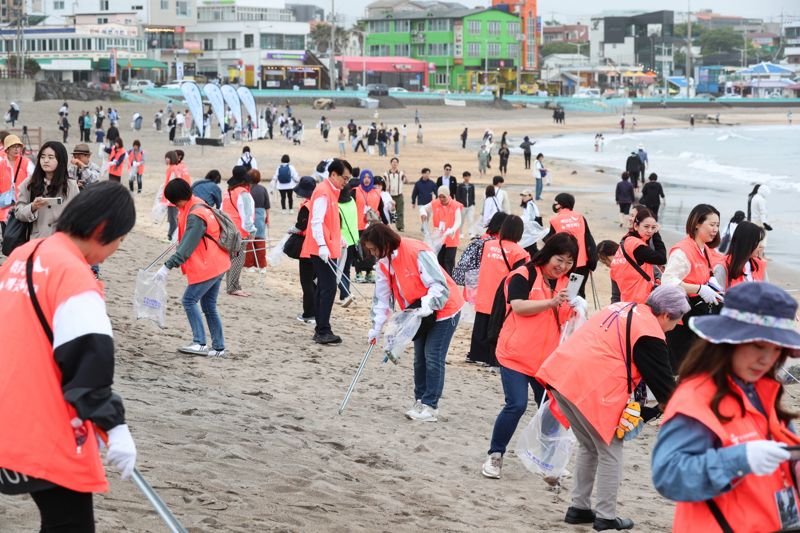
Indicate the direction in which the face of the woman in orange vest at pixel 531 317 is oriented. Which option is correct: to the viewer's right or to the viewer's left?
to the viewer's right

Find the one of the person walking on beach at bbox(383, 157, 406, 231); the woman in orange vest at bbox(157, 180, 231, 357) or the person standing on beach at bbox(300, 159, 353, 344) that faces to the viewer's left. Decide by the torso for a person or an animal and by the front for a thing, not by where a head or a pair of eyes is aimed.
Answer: the woman in orange vest

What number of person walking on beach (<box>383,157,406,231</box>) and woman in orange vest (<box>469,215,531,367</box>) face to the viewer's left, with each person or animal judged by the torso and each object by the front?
0

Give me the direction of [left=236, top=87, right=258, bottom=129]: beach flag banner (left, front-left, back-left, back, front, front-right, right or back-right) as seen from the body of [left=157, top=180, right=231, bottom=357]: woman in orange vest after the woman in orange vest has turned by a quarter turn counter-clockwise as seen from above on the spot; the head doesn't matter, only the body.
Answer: back

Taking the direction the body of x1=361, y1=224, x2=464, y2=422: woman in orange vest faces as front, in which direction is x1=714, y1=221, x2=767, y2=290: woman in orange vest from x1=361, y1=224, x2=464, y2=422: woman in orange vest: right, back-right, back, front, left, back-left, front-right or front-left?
back-left

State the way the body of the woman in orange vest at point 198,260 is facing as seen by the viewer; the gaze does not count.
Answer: to the viewer's left

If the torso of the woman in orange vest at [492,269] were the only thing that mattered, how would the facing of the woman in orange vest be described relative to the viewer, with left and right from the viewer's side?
facing away from the viewer and to the right of the viewer

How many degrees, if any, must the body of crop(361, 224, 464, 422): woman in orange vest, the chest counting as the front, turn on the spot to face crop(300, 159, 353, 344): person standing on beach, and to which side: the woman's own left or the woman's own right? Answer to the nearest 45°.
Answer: approximately 135° to the woman's own right

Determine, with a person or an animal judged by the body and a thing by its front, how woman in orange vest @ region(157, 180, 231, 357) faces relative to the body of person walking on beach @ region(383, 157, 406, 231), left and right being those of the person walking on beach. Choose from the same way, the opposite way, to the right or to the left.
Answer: to the right
